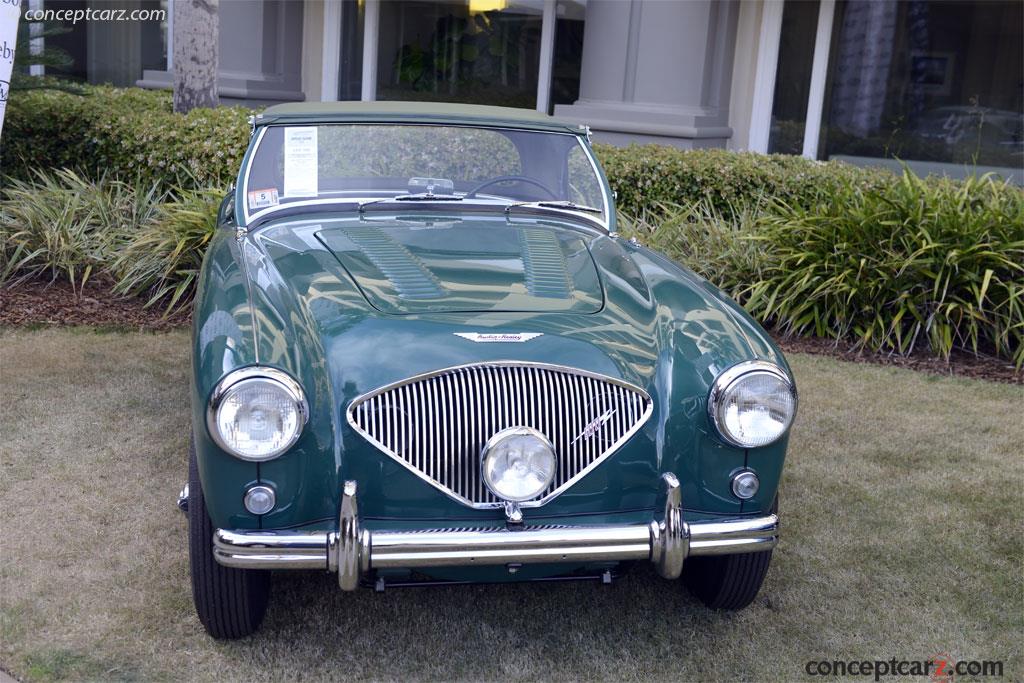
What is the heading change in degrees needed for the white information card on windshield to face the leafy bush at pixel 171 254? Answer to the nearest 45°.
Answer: approximately 180°

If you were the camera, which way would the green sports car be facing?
facing the viewer

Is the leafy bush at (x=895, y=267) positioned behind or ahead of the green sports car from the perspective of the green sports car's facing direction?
behind

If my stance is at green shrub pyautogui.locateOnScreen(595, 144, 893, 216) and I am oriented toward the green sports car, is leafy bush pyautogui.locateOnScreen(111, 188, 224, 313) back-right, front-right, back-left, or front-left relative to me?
front-right

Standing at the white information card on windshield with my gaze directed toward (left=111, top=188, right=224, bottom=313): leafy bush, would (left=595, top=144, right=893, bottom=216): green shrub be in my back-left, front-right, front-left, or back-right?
front-right

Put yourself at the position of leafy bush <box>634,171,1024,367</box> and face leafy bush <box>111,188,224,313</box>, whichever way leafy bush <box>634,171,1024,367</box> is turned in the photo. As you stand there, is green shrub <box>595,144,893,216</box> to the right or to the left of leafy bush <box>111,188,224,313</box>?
right

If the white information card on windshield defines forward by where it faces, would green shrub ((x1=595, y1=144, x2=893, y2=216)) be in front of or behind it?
behind

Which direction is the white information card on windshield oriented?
toward the camera

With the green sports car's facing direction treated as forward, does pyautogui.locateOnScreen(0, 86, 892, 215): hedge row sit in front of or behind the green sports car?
behind

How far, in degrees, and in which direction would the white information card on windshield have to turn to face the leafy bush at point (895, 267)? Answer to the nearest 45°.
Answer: approximately 135° to its left
